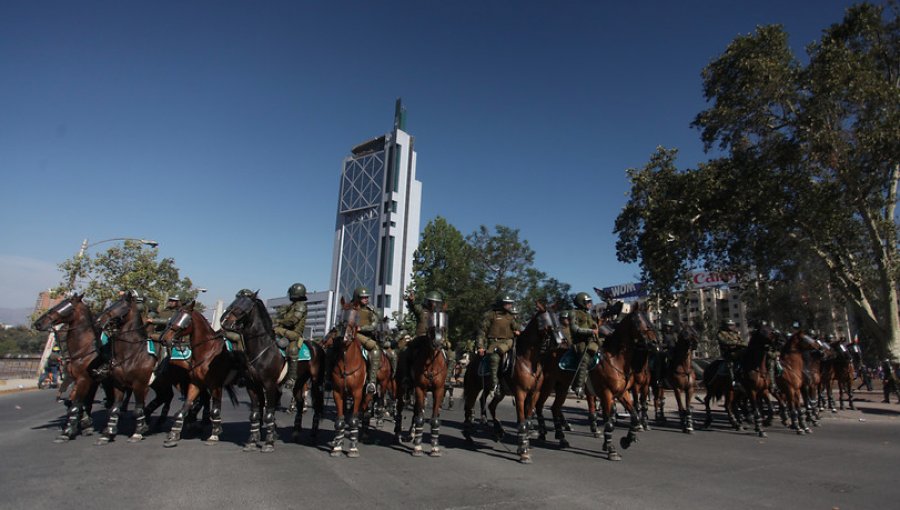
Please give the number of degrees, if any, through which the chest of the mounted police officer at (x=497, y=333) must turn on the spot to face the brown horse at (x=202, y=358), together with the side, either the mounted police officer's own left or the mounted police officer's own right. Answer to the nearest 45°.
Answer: approximately 135° to the mounted police officer's own right

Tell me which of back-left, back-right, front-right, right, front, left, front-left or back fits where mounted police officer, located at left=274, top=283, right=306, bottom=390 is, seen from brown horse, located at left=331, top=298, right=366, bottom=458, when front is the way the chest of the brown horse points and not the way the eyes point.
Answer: back-right

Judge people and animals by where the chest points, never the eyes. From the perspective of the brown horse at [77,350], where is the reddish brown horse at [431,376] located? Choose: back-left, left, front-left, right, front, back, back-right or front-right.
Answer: left

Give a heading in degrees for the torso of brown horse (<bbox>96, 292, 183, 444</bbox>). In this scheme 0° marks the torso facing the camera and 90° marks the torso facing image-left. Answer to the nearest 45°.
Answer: approximately 45°

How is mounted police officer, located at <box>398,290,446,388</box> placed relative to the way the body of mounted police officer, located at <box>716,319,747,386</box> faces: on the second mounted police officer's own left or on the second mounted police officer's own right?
on the second mounted police officer's own right

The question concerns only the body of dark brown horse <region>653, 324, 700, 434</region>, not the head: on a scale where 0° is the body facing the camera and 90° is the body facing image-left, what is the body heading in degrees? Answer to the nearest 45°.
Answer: approximately 315°

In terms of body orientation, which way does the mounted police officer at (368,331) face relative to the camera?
toward the camera

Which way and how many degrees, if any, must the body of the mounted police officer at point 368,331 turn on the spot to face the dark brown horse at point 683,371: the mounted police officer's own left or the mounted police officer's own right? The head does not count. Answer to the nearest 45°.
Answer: approximately 90° to the mounted police officer's own left

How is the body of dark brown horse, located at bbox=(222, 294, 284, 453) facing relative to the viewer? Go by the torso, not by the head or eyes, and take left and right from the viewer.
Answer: facing the viewer and to the left of the viewer

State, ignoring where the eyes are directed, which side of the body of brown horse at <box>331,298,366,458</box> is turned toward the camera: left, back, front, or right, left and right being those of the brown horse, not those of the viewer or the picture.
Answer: front
